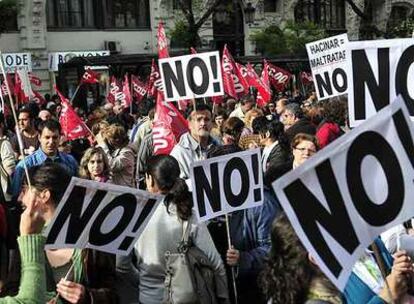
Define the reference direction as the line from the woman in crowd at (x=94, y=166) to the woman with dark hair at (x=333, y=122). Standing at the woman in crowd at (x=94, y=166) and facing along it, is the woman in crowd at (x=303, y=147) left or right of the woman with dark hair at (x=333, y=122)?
right

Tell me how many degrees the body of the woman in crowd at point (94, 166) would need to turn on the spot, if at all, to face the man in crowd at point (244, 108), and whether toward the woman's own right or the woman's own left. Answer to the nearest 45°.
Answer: approximately 135° to the woman's own left

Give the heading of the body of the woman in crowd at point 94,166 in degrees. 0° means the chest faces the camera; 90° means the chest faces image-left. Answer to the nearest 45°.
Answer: approximately 0°

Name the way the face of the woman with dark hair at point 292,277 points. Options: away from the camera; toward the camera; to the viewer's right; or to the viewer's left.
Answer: away from the camera

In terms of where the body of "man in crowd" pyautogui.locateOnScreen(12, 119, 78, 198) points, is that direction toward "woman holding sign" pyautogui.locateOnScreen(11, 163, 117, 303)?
yes

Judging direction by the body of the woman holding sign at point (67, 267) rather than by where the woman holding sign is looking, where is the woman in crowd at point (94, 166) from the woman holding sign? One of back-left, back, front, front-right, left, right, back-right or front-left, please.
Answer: back-right
